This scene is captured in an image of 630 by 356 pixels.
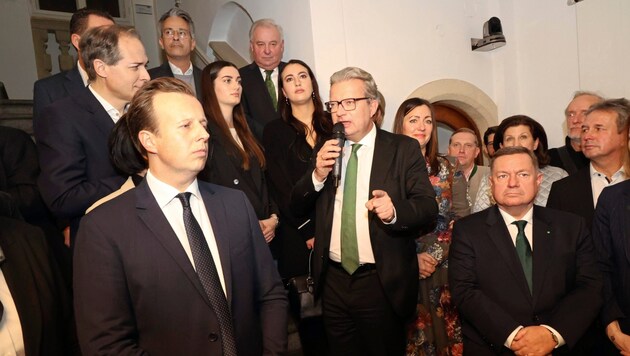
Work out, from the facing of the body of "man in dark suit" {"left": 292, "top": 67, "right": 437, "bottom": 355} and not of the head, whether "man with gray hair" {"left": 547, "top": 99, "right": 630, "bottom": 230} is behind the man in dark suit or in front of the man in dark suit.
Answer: behind

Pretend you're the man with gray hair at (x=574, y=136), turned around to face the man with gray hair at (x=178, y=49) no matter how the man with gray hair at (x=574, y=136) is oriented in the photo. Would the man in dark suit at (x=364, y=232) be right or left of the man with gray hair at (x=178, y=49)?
left

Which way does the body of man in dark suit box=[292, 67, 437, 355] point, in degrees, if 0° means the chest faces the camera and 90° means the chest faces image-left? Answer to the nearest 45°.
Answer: approximately 45°

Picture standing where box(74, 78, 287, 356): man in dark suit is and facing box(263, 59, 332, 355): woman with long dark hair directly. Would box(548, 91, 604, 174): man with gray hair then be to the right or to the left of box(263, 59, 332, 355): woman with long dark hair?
right

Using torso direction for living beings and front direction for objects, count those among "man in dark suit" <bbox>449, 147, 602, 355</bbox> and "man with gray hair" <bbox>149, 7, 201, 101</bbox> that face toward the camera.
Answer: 2

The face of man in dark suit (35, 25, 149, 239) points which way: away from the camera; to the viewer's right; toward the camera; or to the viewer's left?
to the viewer's right

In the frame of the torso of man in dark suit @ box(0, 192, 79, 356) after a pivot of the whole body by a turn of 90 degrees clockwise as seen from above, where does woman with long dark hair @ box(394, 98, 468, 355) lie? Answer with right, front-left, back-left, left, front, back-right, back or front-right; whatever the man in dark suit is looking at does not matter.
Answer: back-right
